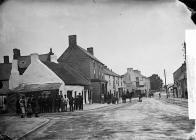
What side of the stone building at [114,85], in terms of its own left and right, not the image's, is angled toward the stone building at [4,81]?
right

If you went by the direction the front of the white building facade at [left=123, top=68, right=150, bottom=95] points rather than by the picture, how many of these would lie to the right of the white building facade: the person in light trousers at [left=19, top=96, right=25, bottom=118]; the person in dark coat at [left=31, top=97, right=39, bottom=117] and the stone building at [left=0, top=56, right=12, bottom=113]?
3

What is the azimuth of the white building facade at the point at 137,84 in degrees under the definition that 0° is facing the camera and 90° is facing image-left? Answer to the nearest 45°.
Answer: approximately 315°

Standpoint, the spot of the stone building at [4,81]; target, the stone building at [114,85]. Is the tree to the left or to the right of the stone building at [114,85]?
right

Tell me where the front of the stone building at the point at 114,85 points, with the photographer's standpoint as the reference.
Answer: facing the viewer and to the right of the viewer

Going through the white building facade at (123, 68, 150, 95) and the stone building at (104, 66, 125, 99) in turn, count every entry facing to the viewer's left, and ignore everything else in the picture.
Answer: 0

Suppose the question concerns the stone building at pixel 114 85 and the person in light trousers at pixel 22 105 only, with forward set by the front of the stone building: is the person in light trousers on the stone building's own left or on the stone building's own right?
on the stone building's own right

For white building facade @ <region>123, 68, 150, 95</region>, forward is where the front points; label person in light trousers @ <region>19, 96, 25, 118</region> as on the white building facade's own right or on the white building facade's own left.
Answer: on the white building facade's own right

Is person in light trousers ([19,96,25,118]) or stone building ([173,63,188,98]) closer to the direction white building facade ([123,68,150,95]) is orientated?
the stone building
